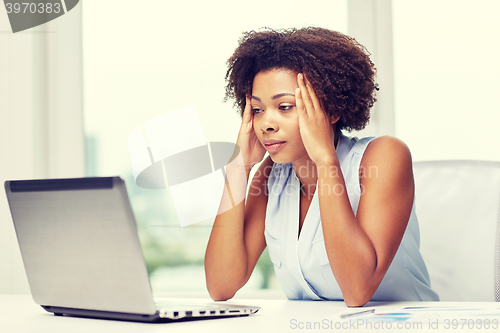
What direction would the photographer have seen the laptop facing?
facing away from the viewer and to the right of the viewer

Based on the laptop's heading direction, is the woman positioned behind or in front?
in front

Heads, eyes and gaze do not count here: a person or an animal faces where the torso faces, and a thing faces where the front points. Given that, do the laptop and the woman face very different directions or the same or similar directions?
very different directions

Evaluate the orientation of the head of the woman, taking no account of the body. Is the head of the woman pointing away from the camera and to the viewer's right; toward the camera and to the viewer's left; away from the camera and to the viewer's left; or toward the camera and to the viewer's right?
toward the camera and to the viewer's left
